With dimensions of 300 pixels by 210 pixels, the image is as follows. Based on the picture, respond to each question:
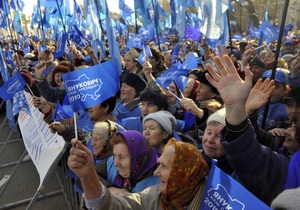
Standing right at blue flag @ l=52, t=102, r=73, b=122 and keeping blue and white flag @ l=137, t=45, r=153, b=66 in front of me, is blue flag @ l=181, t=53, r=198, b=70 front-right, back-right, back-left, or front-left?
front-right

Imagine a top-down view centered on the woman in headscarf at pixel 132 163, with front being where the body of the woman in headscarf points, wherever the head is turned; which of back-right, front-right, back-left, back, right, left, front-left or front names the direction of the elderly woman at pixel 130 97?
back-right

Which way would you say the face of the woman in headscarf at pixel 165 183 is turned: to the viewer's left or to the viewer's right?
to the viewer's left

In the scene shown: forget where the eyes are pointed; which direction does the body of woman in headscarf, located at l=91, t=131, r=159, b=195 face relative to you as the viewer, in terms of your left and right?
facing the viewer and to the left of the viewer

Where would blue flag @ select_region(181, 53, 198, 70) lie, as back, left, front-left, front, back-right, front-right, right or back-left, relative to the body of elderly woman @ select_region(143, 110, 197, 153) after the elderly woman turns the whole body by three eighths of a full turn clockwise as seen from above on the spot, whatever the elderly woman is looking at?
front

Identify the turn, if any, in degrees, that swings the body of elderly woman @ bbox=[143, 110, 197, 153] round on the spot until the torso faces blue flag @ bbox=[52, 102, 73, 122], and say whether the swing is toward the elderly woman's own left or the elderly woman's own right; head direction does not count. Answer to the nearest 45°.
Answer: approximately 90° to the elderly woman's own right

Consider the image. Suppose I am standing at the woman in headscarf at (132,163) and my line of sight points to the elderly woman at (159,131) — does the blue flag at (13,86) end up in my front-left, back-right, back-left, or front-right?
front-left

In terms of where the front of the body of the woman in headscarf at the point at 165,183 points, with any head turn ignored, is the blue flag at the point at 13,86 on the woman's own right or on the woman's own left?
on the woman's own right
